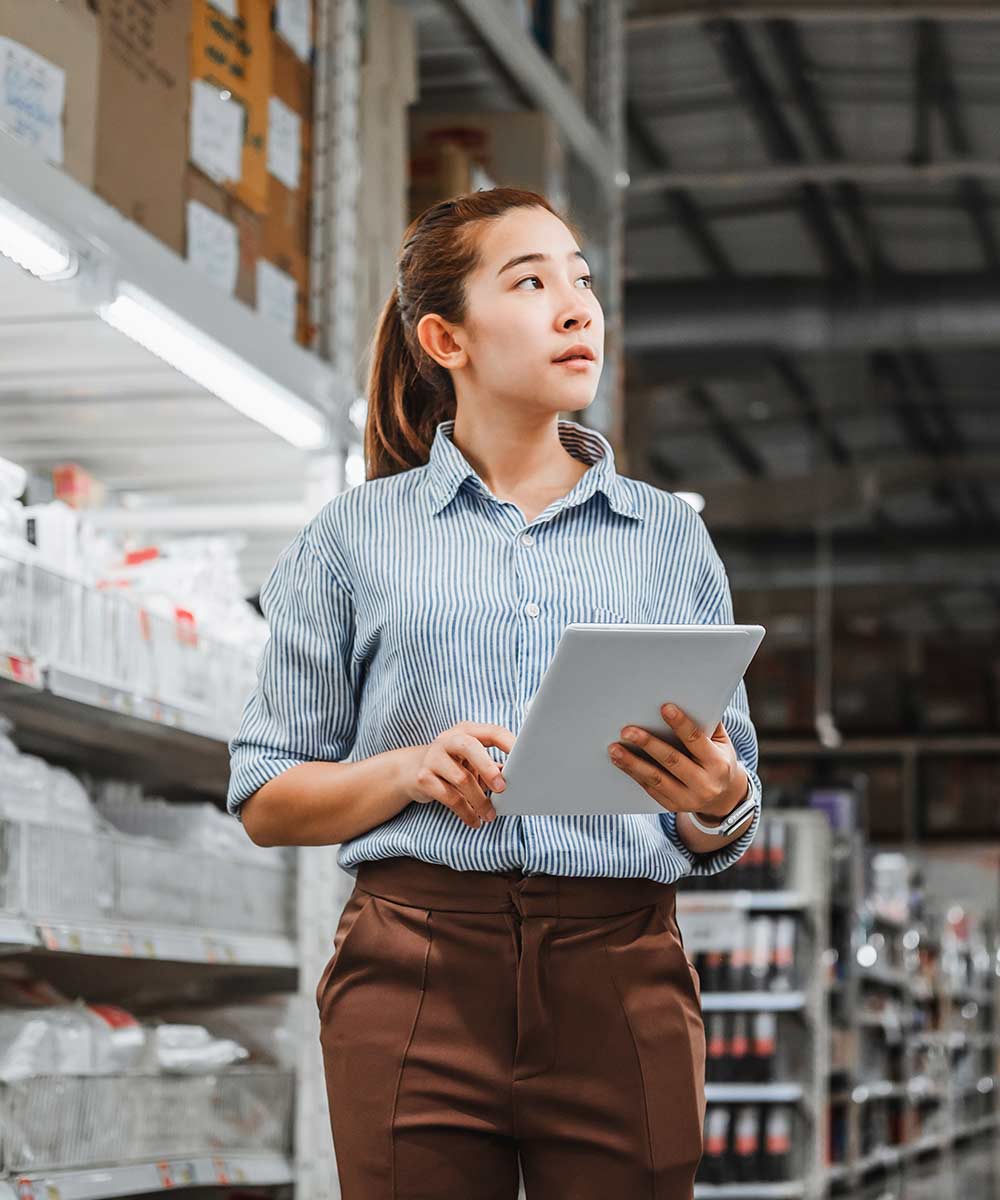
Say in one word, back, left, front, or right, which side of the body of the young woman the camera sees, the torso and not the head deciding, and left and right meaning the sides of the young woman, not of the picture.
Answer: front

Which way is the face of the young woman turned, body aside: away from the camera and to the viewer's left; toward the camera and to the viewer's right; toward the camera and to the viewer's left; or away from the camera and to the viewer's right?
toward the camera and to the viewer's right

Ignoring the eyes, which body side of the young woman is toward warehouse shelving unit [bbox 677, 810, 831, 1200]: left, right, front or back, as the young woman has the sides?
back
